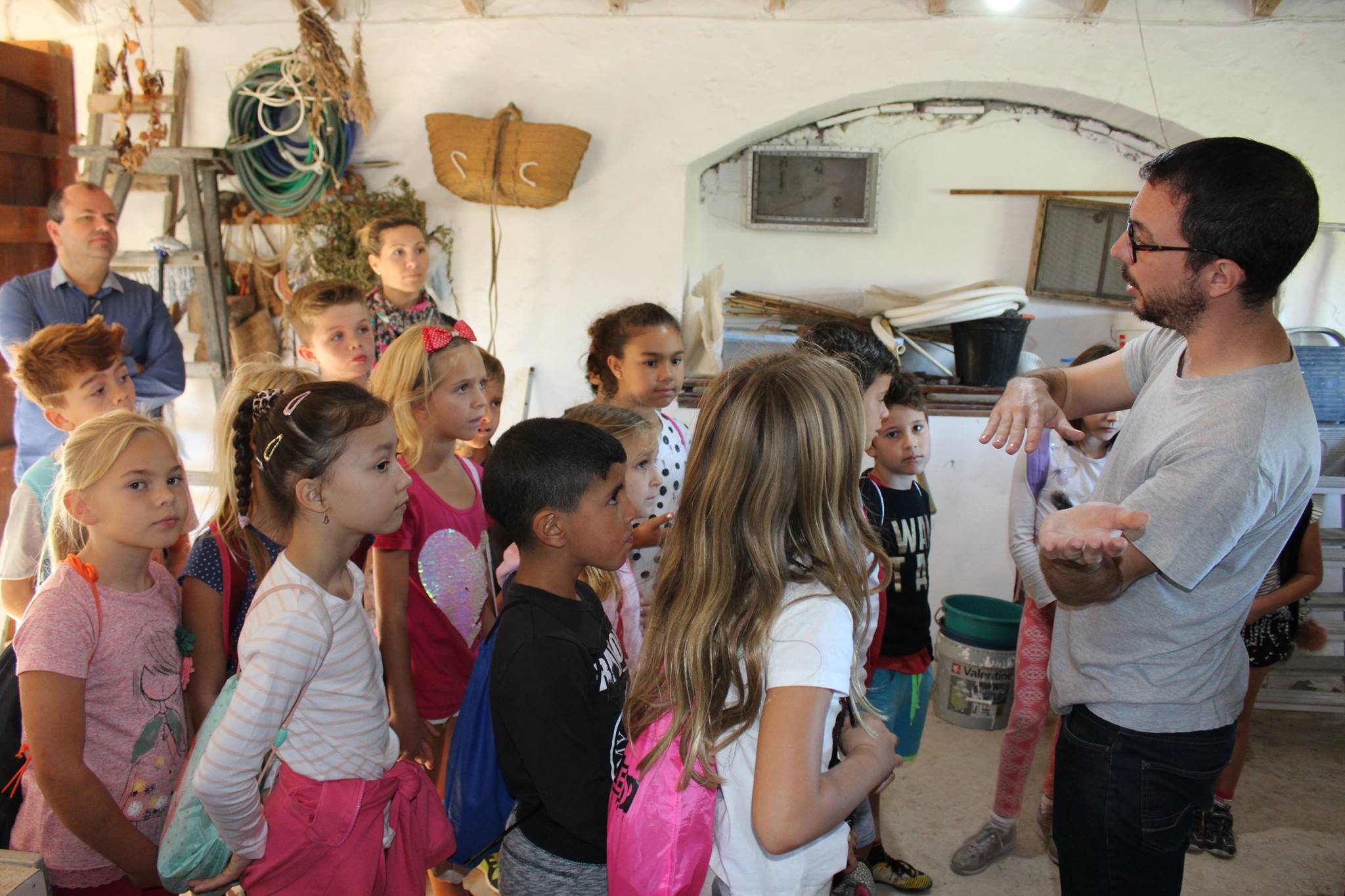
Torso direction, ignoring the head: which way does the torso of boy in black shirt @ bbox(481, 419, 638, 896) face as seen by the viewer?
to the viewer's right

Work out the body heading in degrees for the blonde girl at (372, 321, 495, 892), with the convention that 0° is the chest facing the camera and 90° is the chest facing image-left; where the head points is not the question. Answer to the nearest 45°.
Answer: approximately 315°

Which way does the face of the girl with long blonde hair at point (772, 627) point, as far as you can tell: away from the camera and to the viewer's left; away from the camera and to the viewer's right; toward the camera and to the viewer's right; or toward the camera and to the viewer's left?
away from the camera and to the viewer's right

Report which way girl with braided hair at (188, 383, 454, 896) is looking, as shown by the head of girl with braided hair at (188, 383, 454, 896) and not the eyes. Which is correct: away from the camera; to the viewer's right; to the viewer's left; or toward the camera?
to the viewer's right

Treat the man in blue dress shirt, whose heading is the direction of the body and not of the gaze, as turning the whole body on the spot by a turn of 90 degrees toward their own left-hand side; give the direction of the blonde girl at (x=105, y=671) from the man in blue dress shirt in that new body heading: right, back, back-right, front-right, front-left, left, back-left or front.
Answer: back-right

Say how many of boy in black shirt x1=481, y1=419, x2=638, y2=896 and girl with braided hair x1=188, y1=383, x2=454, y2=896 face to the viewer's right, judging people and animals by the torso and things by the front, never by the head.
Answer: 2

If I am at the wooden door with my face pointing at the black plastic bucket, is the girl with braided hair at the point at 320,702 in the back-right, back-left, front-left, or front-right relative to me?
front-right

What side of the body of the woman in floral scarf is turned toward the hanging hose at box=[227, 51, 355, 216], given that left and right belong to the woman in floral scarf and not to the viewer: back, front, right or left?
back

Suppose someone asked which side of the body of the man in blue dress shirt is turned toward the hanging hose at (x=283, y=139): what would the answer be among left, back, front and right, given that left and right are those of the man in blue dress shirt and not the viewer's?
left

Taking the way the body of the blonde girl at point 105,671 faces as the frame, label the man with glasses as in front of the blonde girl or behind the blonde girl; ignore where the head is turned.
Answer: in front

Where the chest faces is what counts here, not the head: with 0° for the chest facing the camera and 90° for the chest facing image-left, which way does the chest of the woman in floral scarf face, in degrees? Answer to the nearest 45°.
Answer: approximately 315°

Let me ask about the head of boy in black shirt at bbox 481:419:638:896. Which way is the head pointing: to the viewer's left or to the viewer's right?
to the viewer's right

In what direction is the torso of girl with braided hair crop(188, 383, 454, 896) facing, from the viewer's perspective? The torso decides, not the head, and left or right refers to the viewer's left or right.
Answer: facing to the right of the viewer

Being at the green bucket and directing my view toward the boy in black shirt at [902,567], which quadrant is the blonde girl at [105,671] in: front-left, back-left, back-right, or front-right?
front-right

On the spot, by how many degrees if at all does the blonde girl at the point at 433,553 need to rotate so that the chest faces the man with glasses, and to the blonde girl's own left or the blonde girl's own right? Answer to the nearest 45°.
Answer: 0° — they already face them

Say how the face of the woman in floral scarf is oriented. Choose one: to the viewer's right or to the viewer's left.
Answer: to the viewer's right

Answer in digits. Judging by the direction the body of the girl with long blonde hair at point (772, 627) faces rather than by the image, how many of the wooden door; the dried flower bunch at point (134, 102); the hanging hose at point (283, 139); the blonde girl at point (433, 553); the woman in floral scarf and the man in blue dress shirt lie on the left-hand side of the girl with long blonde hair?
6
